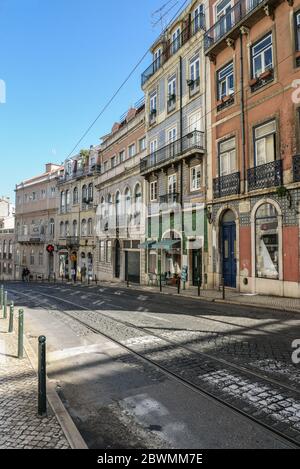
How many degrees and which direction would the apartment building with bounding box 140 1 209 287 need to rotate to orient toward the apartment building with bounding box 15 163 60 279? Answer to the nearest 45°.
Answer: approximately 90° to its right

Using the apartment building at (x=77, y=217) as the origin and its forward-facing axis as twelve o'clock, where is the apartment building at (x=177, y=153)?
the apartment building at (x=177, y=153) is roughly at 10 o'clock from the apartment building at (x=77, y=217).

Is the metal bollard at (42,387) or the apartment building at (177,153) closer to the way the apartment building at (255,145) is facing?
the metal bollard

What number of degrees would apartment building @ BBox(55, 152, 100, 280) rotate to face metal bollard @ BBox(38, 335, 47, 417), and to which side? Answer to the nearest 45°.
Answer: approximately 45° to its left

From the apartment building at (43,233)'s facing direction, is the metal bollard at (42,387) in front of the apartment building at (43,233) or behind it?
in front

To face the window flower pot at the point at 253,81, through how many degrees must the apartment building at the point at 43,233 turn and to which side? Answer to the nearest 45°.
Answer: approximately 45° to its left

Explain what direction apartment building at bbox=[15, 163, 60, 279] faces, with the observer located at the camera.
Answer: facing the viewer and to the left of the viewer

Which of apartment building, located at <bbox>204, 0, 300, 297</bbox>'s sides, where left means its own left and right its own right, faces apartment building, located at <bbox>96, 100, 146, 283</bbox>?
right

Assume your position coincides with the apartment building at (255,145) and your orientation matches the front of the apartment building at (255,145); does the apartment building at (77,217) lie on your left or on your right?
on your right

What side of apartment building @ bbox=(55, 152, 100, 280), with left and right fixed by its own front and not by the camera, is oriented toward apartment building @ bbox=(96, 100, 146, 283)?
left

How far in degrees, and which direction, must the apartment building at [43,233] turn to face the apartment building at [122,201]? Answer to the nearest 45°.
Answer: approximately 45° to its left

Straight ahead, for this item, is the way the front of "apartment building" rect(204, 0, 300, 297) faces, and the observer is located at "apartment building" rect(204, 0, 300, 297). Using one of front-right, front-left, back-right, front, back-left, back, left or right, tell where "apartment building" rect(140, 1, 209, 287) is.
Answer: right

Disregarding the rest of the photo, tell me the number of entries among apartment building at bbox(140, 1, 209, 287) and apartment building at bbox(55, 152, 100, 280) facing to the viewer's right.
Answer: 0

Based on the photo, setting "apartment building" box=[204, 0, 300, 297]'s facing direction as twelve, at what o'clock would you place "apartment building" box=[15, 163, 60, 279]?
"apartment building" box=[15, 163, 60, 279] is roughly at 3 o'clock from "apartment building" box=[204, 0, 300, 297].
